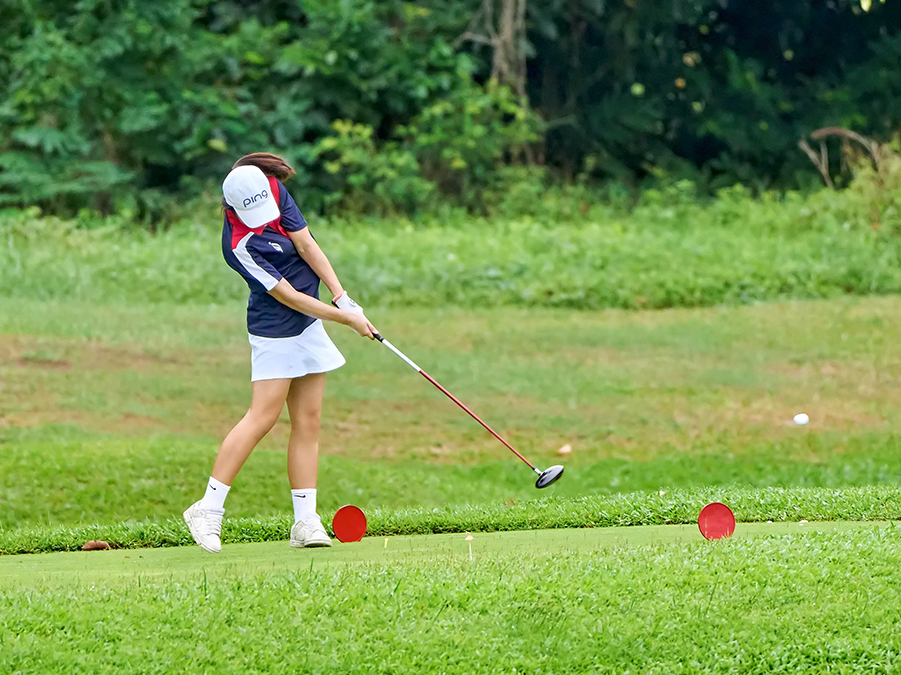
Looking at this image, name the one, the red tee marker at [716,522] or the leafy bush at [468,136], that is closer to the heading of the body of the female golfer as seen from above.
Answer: the red tee marker

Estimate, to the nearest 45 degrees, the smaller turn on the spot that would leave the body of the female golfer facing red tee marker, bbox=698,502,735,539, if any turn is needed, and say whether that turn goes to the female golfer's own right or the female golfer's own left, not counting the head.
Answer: approximately 45° to the female golfer's own left

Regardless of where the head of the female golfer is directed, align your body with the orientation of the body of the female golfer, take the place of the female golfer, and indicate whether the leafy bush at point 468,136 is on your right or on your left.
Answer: on your left

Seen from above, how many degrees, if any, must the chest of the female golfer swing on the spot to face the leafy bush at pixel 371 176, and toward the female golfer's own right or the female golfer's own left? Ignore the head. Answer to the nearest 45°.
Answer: approximately 135° to the female golfer's own left

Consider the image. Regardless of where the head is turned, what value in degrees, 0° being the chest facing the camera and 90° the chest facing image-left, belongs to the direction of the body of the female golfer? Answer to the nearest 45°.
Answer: approximately 315°
